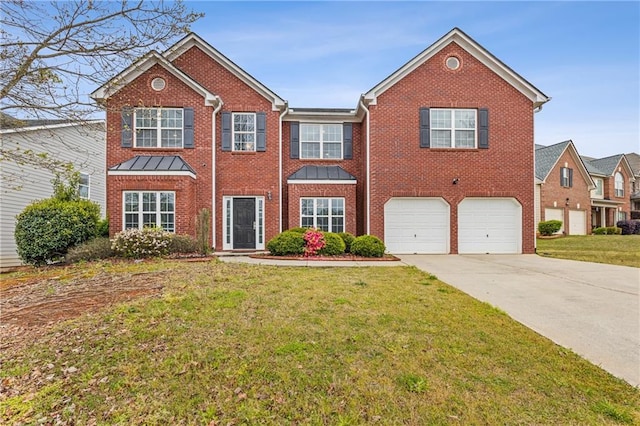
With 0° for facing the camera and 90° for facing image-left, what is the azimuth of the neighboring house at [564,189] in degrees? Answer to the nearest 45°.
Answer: approximately 315°

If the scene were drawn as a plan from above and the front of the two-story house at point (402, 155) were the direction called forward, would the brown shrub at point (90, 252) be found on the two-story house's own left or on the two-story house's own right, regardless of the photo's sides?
on the two-story house's own right

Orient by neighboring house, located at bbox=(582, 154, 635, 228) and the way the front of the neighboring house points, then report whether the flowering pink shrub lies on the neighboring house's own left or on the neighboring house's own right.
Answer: on the neighboring house's own right

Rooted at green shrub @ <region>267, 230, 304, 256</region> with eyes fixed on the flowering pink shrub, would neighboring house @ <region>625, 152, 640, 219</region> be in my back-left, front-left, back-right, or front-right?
front-left

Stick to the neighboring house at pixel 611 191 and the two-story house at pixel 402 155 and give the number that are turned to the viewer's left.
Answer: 0

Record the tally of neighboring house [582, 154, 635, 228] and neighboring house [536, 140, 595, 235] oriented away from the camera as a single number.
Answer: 0

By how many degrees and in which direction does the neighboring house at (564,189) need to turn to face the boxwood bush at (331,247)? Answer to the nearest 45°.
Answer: approximately 45° to its right

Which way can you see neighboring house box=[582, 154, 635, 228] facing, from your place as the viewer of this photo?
facing the viewer and to the right of the viewer

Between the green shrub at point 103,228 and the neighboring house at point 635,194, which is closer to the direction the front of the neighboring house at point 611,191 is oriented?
the green shrub

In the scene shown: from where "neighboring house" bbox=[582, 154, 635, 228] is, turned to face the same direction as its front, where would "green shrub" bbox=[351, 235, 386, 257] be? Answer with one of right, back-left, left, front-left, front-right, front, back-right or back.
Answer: front-right

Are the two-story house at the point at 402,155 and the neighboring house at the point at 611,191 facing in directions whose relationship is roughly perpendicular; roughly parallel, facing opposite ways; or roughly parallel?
roughly parallel

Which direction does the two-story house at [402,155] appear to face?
toward the camera
